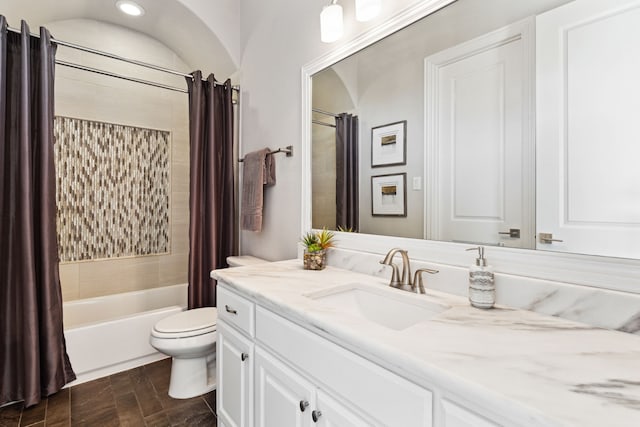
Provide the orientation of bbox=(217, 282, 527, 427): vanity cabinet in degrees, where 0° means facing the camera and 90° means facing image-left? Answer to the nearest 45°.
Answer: approximately 45°

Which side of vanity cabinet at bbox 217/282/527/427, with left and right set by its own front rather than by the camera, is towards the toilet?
right

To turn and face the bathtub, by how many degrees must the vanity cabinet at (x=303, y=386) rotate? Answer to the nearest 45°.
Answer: approximately 90° to its right

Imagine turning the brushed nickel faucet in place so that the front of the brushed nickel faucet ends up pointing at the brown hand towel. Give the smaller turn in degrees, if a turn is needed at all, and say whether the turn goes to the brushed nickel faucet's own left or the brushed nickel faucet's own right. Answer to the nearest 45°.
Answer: approximately 90° to the brushed nickel faucet's own right

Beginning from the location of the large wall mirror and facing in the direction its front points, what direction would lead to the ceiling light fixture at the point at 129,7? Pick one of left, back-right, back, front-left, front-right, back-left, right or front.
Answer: front-right

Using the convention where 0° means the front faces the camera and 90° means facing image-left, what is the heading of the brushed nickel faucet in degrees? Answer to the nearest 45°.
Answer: approximately 45°
